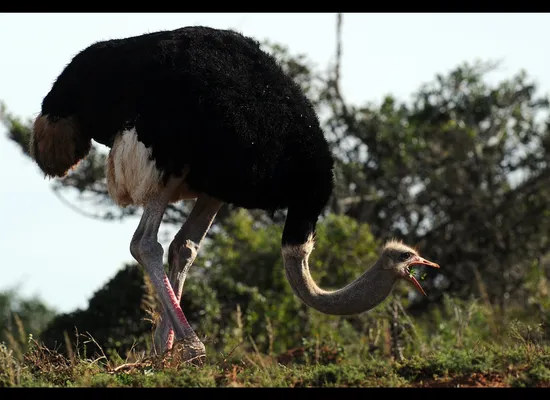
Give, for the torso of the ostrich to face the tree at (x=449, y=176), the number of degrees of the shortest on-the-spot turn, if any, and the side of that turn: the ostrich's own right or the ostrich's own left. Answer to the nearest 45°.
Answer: approximately 45° to the ostrich's own left

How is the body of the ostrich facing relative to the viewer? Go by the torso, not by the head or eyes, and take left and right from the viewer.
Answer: facing to the right of the viewer
